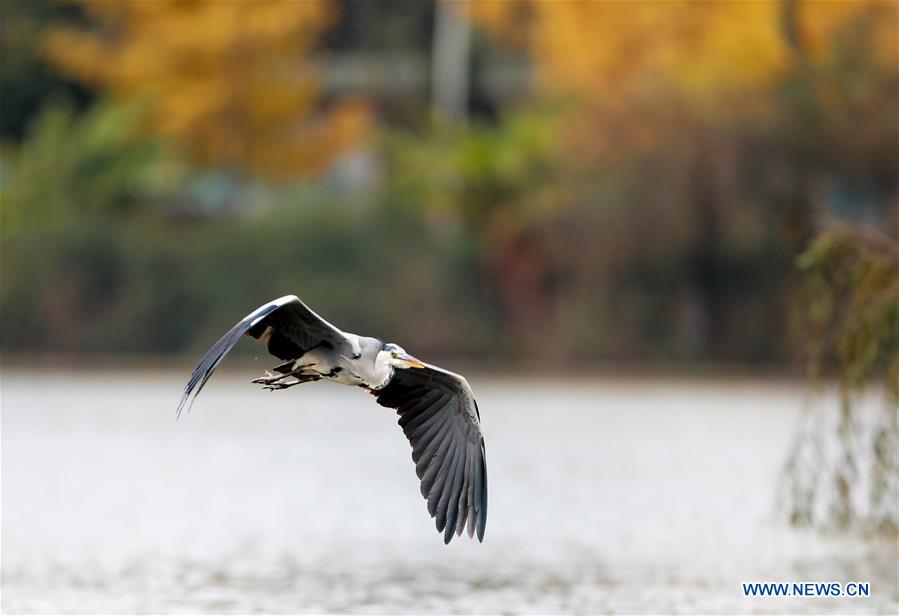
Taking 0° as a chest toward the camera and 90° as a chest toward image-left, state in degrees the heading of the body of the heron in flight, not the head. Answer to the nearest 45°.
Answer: approximately 315°
